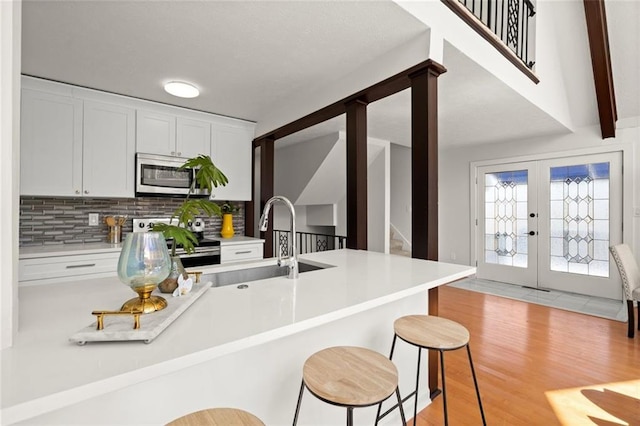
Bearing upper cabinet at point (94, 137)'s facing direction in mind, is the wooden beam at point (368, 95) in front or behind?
in front

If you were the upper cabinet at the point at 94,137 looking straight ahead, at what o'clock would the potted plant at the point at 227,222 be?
The potted plant is roughly at 10 o'clock from the upper cabinet.

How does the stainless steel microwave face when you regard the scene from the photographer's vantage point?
facing the viewer and to the right of the viewer

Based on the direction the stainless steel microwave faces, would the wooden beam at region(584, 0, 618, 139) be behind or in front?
in front

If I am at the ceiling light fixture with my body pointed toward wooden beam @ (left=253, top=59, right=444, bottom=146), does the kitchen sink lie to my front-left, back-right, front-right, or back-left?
front-right

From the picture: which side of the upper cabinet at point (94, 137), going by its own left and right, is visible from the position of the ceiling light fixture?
front

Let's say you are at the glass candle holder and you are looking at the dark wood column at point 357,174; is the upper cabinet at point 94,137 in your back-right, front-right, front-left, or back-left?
front-left
